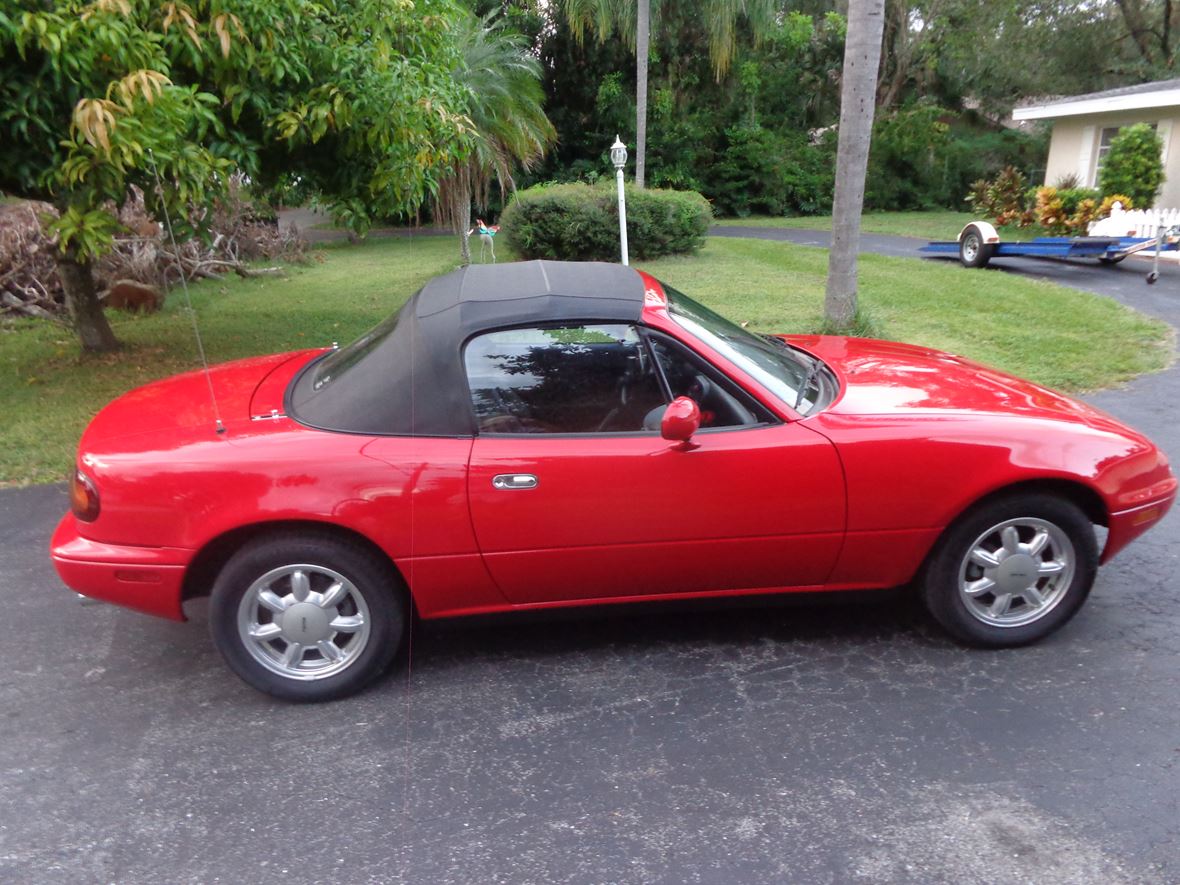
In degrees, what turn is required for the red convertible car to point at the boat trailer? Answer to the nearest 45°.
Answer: approximately 45° to its left

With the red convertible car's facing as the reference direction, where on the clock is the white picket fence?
The white picket fence is roughly at 10 o'clock from the red convertible car.

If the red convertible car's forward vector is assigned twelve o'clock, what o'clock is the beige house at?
The beige house is roughly at 10 o'clock from the red convertible car.

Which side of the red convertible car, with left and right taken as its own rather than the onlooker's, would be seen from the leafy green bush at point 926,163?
left

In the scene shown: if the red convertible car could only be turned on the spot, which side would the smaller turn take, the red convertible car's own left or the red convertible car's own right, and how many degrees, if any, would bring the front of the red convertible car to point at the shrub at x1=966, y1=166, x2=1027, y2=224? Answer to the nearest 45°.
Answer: approximately 45° to the red convertible car's own left

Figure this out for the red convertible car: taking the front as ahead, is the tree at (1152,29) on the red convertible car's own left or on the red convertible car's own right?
on the red convertible car's own left

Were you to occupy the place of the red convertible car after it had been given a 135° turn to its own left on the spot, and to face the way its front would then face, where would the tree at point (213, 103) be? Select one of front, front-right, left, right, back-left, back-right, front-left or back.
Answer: front

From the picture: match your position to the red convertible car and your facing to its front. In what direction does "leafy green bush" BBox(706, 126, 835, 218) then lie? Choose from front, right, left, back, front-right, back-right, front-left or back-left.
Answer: left

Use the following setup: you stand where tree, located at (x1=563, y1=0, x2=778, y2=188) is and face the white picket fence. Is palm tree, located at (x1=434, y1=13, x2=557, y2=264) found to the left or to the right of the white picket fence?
right

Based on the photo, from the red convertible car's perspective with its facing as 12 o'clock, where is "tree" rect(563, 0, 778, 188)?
The tree is roughly at 9 o'clock from the red convertible car.

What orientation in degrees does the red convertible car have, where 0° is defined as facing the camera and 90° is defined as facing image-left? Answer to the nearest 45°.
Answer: approximately 270°

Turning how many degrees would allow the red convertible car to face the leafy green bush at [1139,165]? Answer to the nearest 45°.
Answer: approximately 45° to its left
